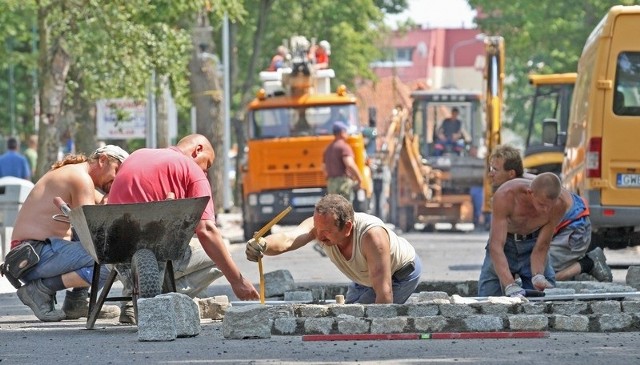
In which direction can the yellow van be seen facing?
away from the camera

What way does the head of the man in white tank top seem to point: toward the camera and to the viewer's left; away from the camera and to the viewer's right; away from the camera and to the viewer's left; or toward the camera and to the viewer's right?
toward the camera and to the viewer's left

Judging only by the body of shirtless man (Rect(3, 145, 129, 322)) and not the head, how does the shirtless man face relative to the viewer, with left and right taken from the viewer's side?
facing to the right of the viewer

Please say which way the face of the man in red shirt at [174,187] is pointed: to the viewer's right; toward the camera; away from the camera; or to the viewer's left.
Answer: to the viewer's right

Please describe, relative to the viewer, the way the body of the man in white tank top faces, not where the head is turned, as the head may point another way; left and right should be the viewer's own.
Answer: facing the viewer and to the left of the viewer

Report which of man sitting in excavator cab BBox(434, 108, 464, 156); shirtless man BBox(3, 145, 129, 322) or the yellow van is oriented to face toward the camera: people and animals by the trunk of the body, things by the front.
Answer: the man sitting in excavator cab

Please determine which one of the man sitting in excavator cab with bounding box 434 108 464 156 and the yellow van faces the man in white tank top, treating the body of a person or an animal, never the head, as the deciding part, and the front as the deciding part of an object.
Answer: the man sitting in excavator cab

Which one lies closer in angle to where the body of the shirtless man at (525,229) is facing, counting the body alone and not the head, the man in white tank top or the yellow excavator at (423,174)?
the man in white tank top

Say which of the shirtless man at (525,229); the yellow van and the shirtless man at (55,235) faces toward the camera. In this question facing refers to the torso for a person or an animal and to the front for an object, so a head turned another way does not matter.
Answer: the shirtless man at (525,229)
